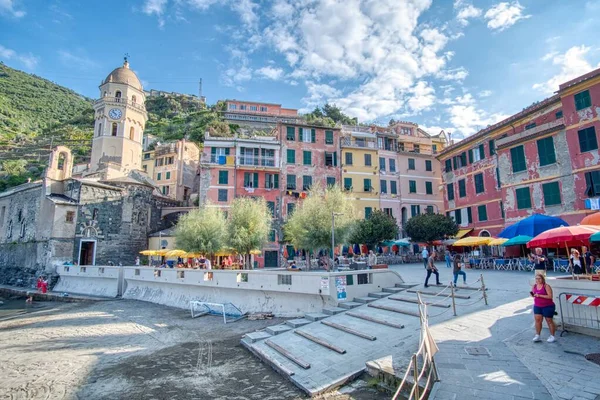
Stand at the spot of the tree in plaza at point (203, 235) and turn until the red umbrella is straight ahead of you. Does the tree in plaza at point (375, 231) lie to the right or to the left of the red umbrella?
left

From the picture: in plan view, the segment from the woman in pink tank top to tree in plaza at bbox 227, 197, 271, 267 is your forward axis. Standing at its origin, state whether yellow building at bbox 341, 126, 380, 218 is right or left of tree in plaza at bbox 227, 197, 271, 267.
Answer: right

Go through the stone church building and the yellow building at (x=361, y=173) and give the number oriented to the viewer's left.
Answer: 0

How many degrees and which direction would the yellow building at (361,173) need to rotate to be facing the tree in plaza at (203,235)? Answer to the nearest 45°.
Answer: approximately 45° to its right

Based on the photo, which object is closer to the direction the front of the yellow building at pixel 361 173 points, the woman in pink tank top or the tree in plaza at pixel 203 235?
the woman in pink tank top

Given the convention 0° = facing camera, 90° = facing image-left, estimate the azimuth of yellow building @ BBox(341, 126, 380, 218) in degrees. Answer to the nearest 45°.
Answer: approximately 0°
